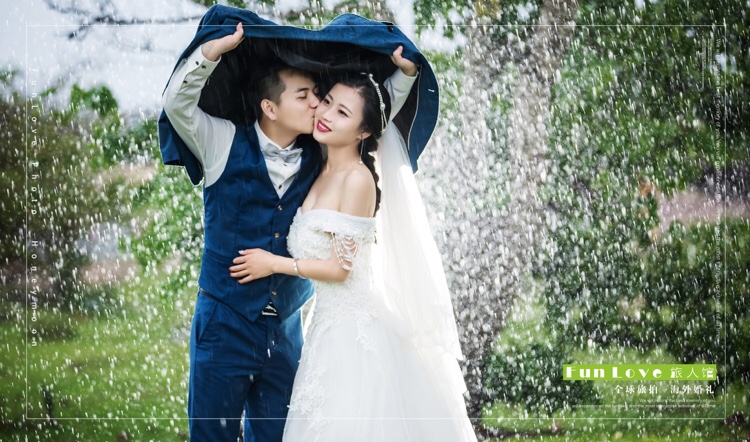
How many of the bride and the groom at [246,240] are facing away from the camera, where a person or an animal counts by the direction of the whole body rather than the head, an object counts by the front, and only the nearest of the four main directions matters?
0

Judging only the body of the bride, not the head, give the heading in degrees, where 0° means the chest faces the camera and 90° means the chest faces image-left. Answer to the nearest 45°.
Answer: approximately 45°

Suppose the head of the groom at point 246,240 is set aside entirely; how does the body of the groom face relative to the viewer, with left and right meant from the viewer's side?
facing the viewer and to the right of the viewer

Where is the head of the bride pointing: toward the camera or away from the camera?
toward the camera

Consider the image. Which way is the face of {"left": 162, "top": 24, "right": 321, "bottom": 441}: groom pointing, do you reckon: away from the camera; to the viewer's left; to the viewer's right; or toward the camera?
to the viewer's right
